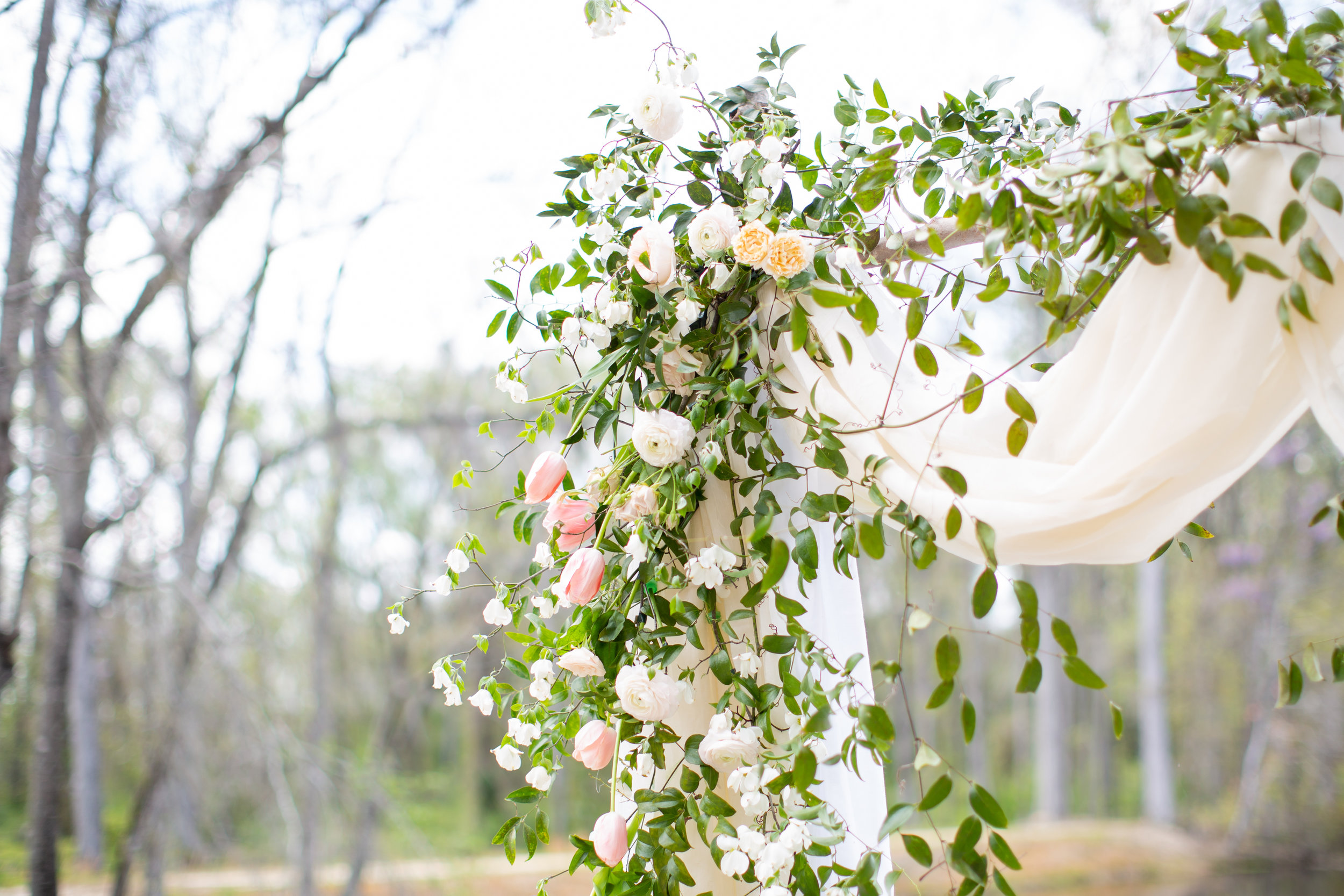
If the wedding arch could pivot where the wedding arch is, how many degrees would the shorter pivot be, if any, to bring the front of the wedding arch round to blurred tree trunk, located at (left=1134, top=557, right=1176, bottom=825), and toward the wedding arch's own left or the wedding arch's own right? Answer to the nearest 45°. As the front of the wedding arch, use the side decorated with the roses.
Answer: approximately 135° to the wedding arch's own right

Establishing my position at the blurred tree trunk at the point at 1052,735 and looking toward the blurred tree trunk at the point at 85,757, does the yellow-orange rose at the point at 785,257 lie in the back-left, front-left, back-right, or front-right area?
front-left

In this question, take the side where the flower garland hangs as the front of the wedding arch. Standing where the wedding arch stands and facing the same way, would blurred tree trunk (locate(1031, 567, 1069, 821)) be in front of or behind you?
behind

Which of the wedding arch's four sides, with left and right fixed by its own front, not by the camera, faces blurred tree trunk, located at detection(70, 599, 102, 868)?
right

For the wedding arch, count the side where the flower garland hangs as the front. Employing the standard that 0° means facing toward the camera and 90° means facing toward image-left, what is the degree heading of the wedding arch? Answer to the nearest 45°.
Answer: approximately 45°
